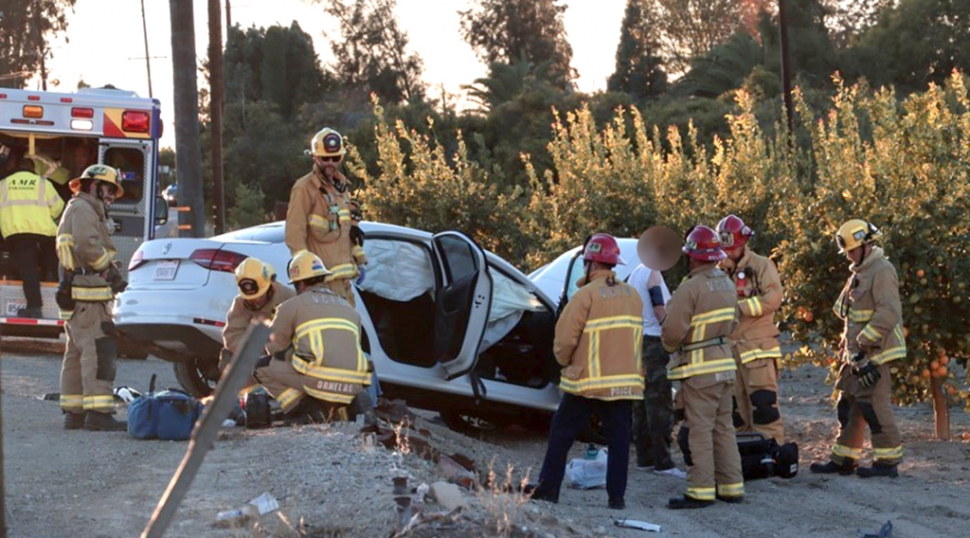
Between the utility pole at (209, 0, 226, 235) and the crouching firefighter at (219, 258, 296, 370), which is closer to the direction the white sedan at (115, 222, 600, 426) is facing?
the utility pole

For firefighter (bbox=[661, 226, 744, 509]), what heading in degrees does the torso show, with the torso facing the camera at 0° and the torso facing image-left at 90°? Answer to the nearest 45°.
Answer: approximately 135°

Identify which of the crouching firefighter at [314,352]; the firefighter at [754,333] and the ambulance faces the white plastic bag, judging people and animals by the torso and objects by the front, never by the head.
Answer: the firefighter

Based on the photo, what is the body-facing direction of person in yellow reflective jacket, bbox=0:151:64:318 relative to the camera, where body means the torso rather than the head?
away from the camera

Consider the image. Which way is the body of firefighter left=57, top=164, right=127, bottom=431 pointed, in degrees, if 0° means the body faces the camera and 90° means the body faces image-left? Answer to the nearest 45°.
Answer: approximately 270°

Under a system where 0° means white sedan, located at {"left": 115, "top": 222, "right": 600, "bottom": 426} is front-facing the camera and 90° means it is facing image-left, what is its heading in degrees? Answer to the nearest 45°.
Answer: approximately 225°

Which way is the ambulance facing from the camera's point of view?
away from the camera

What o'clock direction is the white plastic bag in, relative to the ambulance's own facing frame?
The white plastic bag is roughly at 5 o'clock from the ambulance.

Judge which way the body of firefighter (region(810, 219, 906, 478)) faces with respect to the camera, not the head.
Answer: to the viewer's left

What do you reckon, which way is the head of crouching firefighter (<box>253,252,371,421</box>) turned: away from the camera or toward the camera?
away from the camera

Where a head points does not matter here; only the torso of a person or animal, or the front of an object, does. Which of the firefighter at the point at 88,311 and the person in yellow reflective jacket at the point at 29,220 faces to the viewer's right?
the firefighter
